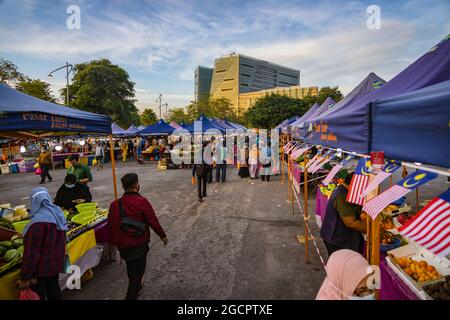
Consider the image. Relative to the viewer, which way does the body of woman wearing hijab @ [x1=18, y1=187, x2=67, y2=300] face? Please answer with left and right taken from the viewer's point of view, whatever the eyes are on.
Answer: facing away from the viewer and to the left of the viewer

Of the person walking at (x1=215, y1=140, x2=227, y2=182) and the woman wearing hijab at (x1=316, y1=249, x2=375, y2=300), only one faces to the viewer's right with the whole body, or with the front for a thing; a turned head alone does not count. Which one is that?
the woman wearing hijab

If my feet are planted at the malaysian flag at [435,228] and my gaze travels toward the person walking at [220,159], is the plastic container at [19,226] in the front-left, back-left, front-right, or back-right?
front-left

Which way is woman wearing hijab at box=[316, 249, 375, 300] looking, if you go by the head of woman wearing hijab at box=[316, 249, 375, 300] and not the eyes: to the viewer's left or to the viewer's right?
to the viewer's right

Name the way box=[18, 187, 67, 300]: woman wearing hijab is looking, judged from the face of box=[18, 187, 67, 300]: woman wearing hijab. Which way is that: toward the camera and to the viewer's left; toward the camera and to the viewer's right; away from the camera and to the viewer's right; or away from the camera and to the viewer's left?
away from the camera and to the viewer's left

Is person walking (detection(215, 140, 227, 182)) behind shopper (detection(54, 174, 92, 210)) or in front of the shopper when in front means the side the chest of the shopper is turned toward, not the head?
behind

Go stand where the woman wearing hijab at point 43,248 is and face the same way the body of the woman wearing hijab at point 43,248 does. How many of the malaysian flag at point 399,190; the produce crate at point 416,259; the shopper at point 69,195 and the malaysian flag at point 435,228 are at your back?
3
